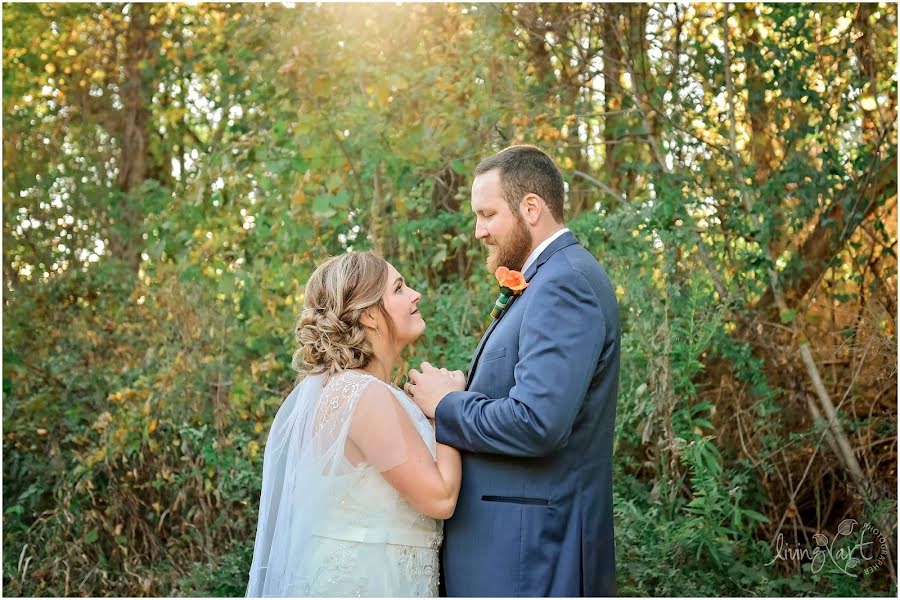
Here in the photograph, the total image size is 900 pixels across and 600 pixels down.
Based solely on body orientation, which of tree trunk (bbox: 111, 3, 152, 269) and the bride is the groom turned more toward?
the bride

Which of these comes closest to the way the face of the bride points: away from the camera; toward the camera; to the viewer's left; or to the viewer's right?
to the viewer's right

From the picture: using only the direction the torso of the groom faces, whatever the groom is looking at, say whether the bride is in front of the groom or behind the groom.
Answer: in front

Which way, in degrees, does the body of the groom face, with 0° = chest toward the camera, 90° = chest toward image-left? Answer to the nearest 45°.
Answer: approximately 90°

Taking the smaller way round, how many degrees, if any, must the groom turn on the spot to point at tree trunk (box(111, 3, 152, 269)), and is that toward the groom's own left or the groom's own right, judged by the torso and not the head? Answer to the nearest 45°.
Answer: approximately 45° to the groom's own right

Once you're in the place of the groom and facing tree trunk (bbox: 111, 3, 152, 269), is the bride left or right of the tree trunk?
left

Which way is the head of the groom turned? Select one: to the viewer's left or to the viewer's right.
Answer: to the viewer's left
